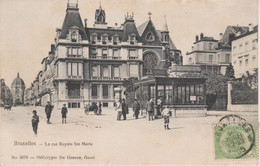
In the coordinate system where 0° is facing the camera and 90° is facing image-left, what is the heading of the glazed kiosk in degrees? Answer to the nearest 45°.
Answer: approximately 0°

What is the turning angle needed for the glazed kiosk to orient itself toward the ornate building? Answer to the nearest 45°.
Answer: approximately 135° to its right

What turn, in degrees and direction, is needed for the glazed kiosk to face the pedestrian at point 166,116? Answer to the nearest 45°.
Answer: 0° — it already faces them
